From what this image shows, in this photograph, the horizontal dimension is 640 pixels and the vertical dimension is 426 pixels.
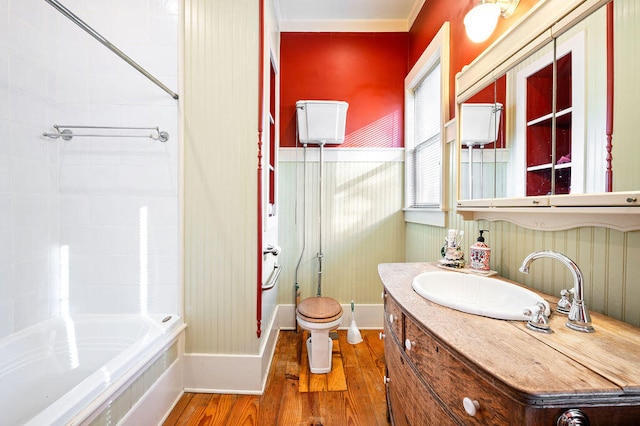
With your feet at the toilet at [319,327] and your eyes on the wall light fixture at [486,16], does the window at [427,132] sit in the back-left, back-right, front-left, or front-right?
front-left

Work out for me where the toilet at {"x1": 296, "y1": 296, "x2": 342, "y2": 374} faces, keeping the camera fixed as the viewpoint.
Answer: facing the viewer

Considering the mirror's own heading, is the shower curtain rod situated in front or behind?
in front

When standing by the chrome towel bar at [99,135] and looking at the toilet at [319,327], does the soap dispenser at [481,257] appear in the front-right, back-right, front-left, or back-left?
front-right

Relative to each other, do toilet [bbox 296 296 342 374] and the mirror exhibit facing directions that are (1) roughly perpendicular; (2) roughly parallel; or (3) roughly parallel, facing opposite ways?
roughly perpendicular

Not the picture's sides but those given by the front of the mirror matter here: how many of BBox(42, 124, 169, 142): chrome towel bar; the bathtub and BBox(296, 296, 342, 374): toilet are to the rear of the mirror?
0

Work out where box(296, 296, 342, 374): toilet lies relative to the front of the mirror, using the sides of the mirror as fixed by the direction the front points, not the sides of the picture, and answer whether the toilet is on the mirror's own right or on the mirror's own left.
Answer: on the mirror's own right

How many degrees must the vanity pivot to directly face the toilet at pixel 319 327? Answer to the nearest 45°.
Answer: approximately 90° to its right

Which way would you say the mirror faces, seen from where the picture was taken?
facing the viewer and to the left of the viewer

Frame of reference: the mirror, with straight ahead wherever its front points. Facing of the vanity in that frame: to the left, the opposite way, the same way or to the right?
the same way

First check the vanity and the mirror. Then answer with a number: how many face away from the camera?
0

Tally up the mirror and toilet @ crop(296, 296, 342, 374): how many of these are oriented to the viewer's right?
0

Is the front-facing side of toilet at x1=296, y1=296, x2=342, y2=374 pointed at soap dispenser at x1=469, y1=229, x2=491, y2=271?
no
